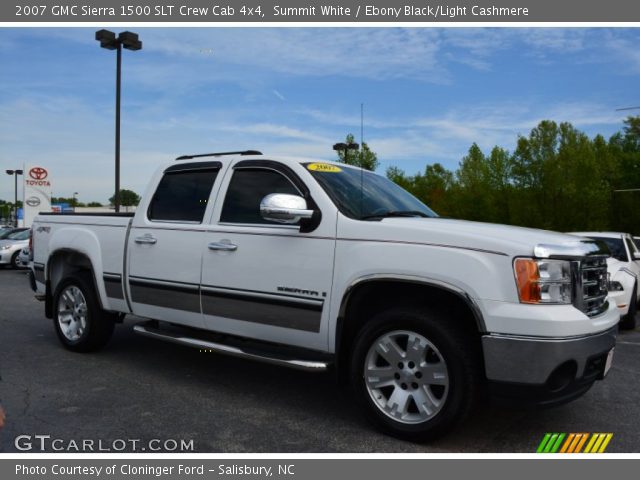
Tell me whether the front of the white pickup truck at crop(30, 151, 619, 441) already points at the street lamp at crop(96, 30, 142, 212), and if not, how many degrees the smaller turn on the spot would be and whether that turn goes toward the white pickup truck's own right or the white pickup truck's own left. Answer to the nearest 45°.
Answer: approximately 180°

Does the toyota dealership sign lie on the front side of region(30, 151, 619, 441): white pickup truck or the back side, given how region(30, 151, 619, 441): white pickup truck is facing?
on the back side

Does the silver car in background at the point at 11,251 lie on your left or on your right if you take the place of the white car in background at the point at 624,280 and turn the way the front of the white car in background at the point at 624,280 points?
on your right

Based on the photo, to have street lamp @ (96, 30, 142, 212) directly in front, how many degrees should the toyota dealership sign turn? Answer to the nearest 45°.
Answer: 0° — it already faces it

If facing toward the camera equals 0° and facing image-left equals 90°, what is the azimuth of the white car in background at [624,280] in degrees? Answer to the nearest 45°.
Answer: approximately 45°

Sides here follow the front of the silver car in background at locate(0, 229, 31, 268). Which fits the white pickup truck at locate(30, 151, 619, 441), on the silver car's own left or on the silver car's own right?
on the silver car's own left

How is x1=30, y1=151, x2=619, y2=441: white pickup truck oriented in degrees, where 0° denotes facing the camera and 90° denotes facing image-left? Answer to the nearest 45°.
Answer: approximately 315°
